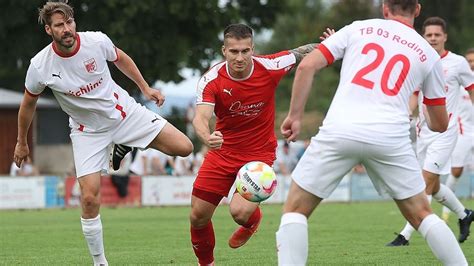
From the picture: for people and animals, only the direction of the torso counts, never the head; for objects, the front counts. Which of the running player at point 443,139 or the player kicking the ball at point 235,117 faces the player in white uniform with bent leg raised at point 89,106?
the running player

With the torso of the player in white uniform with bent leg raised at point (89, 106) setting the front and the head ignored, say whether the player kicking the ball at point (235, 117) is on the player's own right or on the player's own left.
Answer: on the player's own left

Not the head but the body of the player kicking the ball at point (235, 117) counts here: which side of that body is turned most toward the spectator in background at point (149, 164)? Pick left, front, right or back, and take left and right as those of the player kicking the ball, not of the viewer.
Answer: back

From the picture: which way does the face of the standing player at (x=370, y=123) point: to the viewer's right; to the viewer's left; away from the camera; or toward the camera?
away from the camera

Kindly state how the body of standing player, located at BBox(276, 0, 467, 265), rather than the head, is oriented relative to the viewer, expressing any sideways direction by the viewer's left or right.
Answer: facing away from the viewer

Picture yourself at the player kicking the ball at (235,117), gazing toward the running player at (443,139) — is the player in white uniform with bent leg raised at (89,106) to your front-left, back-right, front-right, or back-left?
back-left

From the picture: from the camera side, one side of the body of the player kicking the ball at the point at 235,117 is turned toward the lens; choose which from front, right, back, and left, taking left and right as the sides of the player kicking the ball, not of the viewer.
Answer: front

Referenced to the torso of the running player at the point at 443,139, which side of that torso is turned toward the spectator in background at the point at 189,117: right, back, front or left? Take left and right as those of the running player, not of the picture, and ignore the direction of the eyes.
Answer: right

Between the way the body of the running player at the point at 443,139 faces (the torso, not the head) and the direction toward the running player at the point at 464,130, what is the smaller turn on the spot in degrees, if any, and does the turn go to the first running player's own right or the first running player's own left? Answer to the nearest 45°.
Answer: approximately 135° to the first running player's own right

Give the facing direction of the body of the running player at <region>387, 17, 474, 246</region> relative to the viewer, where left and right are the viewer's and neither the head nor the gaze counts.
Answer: facing the viewer and to the left of the viewer

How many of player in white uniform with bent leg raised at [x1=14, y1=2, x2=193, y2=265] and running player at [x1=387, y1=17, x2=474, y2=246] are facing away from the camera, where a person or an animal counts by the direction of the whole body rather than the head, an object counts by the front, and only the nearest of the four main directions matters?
0

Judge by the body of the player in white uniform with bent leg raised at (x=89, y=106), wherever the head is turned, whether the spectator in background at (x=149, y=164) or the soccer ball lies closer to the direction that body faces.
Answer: the soccer ball

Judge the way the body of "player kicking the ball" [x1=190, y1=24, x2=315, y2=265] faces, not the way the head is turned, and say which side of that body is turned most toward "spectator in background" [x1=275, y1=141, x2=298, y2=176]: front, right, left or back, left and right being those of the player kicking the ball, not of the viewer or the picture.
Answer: back

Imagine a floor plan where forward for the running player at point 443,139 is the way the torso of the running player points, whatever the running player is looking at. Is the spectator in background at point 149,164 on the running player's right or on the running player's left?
on the running player's right

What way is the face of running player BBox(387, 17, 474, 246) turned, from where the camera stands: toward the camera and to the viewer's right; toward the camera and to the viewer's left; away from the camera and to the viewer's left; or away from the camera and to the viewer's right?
toward the camera and to the viewer's left

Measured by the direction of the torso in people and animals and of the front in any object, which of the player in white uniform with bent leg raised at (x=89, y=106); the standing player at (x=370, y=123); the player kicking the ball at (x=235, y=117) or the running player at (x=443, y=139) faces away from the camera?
the standing player at (x=370, y=123)
